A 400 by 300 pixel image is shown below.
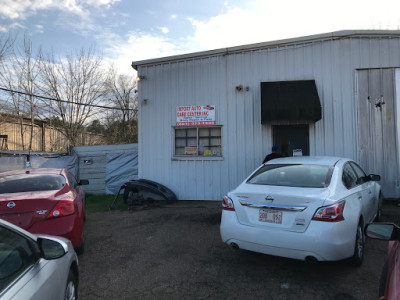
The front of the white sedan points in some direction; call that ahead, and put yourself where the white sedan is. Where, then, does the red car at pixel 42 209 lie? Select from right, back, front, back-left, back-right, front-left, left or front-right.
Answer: back-left

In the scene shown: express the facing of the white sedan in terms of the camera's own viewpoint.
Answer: facing away from the viewer and to the right of the viewer

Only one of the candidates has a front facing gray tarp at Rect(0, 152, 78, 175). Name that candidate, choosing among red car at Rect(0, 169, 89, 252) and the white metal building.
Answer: the red car

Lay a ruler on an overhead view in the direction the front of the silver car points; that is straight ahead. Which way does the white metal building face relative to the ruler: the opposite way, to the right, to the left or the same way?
the opposite way

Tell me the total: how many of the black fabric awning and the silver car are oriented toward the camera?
1

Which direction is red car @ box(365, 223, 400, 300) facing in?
away from the camera

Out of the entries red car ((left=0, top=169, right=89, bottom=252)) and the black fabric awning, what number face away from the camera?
1

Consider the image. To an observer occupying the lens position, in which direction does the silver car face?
facing away from the viewer and to the right of the viewer

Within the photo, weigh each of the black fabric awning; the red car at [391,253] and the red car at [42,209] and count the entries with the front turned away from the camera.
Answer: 2

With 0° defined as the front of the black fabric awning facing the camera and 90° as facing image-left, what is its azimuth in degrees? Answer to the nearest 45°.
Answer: approximately 0°

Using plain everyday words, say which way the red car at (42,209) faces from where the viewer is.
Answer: facing away from the viewer
